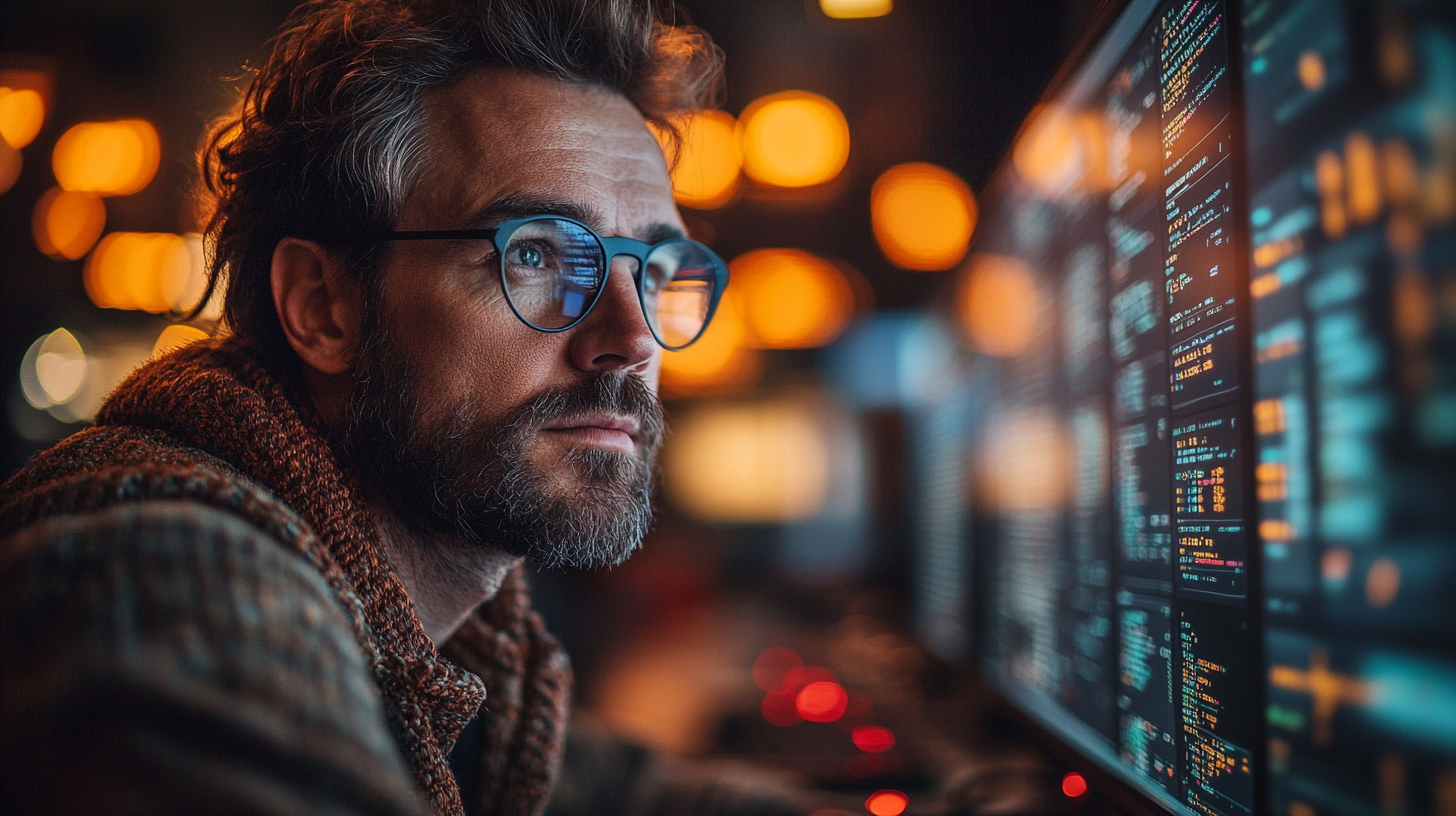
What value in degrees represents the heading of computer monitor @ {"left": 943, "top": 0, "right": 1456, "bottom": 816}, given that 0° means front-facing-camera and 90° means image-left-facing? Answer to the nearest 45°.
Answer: approximately 45°

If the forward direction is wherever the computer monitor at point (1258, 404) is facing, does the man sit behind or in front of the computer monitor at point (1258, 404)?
in front
